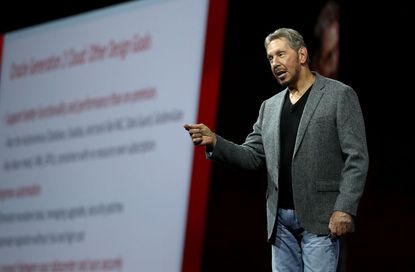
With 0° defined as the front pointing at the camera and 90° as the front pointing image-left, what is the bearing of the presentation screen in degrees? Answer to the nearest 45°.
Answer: approximately 45°

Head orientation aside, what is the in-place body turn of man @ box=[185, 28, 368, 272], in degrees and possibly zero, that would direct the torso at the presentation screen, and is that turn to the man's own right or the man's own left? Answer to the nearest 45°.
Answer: approximately 90° to the man's own right

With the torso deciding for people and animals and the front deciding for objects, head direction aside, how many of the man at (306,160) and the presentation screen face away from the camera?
0

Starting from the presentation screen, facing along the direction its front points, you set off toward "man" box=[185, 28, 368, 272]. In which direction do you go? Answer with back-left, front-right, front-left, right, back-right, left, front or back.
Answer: front-left
